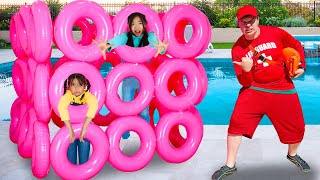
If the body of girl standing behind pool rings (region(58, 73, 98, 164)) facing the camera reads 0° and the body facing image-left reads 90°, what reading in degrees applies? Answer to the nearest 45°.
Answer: approximately 0°

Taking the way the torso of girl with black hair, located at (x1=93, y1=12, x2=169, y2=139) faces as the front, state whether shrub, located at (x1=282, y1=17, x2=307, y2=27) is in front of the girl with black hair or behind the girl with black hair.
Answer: behind

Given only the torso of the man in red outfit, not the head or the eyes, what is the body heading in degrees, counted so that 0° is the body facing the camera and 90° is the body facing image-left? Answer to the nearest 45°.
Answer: approximately 0°

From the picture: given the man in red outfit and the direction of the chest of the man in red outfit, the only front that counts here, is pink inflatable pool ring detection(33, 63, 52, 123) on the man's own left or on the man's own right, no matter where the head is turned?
on the man's own right

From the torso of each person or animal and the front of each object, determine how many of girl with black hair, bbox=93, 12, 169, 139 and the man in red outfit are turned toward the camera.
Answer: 2

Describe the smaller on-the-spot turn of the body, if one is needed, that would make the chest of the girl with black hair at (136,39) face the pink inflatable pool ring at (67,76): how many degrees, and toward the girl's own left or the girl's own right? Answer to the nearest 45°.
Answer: approximately 45° to the girl's own right

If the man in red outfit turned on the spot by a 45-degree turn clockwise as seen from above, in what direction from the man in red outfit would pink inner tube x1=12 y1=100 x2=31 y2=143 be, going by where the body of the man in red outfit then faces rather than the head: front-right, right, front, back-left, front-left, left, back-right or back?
front-right

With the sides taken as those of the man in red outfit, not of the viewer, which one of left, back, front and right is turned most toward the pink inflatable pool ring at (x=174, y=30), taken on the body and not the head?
right

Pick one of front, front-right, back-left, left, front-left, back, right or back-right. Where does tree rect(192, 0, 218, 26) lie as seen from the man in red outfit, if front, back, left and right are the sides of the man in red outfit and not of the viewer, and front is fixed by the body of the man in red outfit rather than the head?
back

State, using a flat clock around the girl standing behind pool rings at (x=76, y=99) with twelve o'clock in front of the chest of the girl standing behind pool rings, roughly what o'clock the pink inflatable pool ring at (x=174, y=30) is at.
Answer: The pink inflatable pool ring is roughly at 8 o'clock from the girl standing behind pool rings.

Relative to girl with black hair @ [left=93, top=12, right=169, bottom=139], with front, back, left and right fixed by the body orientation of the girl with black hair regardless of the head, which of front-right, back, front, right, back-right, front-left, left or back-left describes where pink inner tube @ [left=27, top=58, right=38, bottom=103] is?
right

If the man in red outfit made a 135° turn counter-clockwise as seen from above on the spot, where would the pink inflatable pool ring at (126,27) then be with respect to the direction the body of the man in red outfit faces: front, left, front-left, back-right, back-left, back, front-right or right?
back-left
